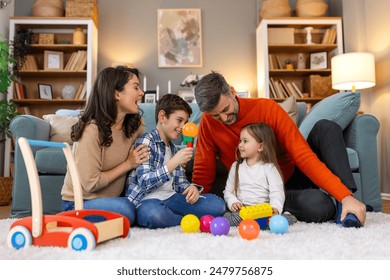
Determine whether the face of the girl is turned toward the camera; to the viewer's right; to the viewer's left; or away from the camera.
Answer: to the viewer's left

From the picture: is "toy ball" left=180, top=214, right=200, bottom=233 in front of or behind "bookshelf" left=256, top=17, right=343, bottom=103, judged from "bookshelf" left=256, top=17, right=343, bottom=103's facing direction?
in front

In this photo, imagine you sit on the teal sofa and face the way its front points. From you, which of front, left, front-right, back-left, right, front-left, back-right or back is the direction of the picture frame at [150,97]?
back

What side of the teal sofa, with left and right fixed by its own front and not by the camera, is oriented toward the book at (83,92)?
back

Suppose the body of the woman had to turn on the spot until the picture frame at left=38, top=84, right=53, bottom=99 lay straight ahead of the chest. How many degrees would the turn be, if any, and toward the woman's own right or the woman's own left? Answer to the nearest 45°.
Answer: approximately 135° to the woman's own left

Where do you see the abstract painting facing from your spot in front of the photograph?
facing the viewer

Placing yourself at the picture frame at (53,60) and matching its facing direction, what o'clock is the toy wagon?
The toy wagon is roughly at 12 o'clock from the picture frame.

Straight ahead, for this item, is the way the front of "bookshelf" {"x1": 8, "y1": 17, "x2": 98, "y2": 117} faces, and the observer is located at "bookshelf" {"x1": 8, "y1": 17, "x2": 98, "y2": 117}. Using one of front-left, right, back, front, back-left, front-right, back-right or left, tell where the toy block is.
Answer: front

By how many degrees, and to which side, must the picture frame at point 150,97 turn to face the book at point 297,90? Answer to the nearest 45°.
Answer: approximately 90° to its left

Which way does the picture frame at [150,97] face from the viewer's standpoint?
toward the camera

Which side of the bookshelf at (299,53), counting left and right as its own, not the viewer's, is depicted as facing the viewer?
front

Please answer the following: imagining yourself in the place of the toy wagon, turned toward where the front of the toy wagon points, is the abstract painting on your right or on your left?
on your left

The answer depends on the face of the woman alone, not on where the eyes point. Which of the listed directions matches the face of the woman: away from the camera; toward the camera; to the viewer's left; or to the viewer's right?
to the viewer's right
